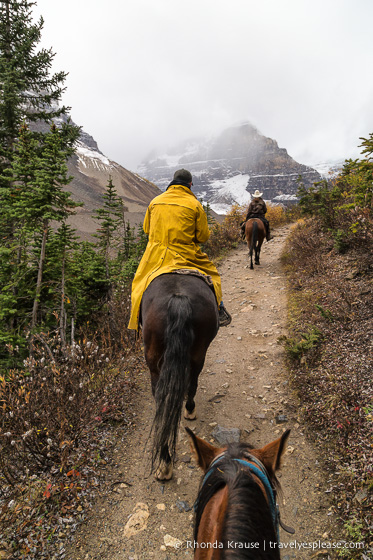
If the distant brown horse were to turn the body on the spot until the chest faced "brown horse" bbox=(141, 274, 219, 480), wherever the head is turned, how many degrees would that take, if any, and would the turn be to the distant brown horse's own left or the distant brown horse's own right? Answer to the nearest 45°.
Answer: approximately 180°

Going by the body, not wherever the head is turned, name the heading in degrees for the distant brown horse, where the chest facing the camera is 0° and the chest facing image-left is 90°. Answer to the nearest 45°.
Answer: approximately 180°

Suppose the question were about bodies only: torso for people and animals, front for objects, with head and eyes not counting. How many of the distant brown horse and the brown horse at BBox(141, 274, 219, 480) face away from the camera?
2

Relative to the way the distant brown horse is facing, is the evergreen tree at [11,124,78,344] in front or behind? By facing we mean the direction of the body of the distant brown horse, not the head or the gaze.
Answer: behind

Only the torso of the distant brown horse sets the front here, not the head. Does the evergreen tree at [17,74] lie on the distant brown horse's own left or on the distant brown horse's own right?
on the distant brown horse's own left

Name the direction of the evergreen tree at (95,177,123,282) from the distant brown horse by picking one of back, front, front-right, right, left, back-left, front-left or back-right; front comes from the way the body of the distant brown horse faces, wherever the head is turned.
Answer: back-left

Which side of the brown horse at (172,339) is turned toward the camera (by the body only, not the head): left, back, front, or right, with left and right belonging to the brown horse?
back
